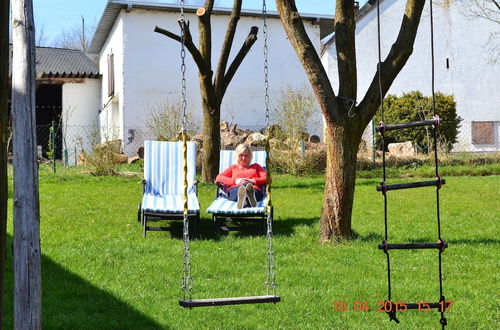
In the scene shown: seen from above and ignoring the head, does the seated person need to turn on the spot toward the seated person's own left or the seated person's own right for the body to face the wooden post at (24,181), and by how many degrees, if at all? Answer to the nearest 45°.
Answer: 0° — they already face it

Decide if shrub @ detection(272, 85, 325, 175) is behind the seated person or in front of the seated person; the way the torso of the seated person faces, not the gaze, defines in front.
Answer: behind

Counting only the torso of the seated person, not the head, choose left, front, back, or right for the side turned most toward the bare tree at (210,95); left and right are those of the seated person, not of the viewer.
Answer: back

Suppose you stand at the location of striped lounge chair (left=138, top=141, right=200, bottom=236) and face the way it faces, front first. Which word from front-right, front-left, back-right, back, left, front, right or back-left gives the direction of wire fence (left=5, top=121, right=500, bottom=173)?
back

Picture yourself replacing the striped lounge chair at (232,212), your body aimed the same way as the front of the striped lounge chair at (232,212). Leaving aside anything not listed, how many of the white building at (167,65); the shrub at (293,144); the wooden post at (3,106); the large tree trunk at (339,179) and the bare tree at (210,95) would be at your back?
3

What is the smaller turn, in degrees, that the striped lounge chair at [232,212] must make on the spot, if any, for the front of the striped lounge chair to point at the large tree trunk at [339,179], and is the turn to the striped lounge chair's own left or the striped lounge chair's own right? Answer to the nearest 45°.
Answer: approximately 45° to the striped lounge chair's own left

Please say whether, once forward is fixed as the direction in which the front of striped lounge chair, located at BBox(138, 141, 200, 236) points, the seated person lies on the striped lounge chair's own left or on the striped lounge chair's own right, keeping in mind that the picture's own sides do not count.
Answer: on the striped lounge chair's own left
